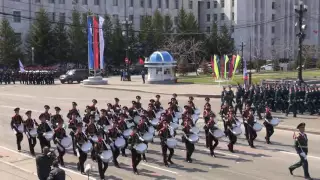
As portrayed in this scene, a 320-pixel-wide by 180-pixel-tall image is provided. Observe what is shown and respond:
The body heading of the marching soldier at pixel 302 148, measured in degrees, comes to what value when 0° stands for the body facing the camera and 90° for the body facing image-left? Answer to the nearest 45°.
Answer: approximately 315°

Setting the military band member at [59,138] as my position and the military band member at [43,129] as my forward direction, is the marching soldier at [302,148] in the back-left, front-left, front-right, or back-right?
back-right

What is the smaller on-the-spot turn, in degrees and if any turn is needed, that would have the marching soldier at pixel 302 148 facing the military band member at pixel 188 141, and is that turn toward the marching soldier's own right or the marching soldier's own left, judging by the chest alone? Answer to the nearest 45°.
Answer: approximately 135° to the marching soldier's own right

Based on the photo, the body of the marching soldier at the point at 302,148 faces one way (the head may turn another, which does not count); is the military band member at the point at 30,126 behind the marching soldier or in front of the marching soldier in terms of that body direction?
behind

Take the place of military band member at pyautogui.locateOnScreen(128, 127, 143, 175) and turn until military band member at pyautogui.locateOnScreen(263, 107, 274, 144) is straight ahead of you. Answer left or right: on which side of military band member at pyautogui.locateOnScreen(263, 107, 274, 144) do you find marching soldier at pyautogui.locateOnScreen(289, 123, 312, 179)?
right

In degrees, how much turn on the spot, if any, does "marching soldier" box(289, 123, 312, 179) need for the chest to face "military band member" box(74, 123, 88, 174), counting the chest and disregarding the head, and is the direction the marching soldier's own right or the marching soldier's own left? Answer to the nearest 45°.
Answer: approximately 135° to the marching soldier's own right

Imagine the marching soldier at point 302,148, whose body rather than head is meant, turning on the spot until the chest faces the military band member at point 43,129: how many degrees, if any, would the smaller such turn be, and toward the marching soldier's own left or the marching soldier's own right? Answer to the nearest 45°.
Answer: approximately 135° to the marching soldier's own right

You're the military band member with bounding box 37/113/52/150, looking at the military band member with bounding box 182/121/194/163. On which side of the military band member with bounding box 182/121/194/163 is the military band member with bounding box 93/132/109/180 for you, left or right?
right

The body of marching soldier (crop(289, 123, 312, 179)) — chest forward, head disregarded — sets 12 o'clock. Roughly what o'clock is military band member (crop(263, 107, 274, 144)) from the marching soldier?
The military band member is roughly at 7 o'clock from the marching soldier.

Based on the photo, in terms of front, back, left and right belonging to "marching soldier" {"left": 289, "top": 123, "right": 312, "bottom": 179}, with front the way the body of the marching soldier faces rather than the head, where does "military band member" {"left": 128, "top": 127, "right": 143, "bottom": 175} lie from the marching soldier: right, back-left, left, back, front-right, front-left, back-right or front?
back-right
